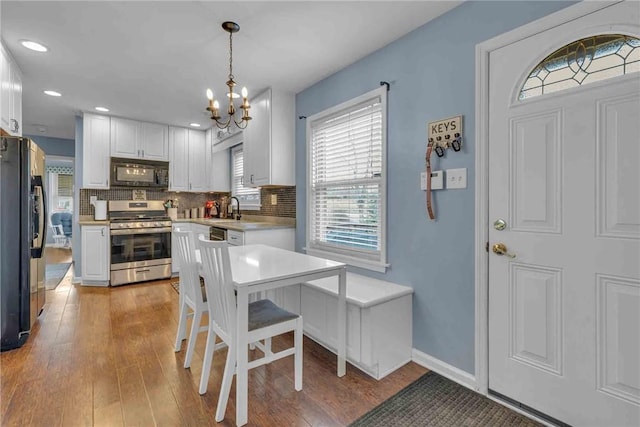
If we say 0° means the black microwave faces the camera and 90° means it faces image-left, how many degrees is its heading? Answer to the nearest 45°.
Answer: approximately 0°

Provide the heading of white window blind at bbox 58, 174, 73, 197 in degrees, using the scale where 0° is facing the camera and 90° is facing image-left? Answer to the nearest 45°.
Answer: approximately 0°

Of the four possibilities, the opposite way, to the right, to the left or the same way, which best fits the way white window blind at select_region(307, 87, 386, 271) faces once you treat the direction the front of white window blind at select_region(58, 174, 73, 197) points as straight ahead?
to the right

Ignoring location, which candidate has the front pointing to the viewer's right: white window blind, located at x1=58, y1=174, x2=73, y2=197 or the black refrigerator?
the black refrigerator

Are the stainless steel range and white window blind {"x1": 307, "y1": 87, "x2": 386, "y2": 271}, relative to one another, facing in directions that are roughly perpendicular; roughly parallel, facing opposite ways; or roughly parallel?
roughly perpendicular

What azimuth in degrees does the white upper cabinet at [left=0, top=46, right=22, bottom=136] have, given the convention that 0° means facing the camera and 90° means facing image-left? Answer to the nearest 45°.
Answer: approximately 270°

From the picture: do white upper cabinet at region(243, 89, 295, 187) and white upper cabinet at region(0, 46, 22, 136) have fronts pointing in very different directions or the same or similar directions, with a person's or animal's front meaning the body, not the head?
very different directions
